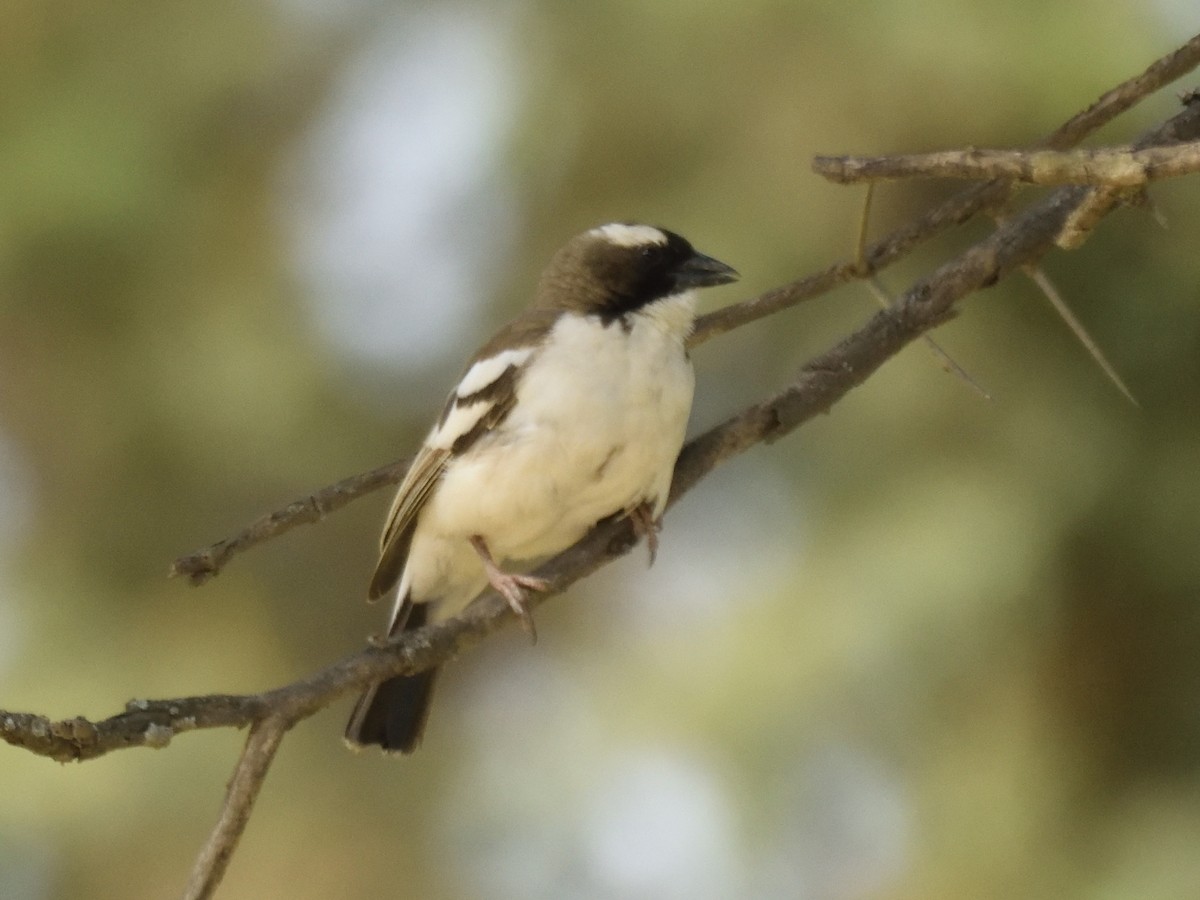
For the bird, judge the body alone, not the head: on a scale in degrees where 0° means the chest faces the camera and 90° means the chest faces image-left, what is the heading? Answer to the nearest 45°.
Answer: approximately 315°
